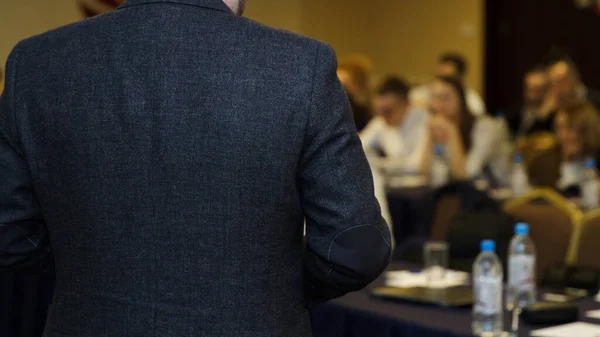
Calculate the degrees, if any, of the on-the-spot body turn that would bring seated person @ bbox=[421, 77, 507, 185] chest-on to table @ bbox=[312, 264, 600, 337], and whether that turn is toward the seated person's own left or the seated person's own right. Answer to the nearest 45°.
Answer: approximately 45° to the seated person's own left

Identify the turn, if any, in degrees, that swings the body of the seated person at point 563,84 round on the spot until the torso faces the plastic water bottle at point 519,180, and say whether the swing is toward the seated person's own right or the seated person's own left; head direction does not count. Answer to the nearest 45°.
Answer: approximately 45° to the seated person's own left

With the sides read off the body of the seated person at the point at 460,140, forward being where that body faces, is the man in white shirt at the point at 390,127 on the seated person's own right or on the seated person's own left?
on the seated person's own right

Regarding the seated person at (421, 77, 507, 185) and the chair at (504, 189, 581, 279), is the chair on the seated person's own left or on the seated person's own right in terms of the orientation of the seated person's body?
on the seated person's own left

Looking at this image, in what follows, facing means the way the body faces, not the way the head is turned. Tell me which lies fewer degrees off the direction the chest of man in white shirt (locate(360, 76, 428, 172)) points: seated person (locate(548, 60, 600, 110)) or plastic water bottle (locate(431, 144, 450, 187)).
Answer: the plastic water bottle

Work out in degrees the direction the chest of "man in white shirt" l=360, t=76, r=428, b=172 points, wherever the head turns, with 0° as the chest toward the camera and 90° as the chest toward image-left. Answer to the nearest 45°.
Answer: approximately 45°

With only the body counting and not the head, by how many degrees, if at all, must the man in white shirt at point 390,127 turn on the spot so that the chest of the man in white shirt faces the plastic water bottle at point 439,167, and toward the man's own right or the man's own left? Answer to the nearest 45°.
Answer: approximately 45° to the man's own left

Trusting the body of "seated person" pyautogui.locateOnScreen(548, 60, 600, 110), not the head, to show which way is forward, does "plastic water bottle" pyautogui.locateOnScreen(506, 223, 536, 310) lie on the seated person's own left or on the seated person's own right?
on the seated person's own left
